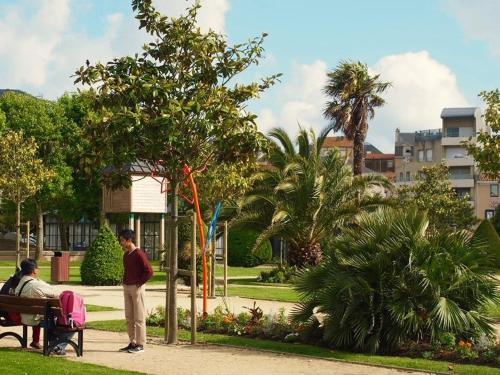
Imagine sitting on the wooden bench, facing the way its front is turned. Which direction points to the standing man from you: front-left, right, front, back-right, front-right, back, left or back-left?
front-right

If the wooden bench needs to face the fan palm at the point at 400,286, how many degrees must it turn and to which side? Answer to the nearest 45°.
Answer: approximately 45° to its right

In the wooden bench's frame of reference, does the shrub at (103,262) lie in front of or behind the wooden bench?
in front

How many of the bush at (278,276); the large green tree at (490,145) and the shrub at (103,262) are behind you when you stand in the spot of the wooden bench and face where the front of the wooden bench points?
0

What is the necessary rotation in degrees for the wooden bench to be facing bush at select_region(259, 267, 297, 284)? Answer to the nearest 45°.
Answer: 0° — it already faces it

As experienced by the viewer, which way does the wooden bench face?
facing away from the viewer and to the right of the viewer

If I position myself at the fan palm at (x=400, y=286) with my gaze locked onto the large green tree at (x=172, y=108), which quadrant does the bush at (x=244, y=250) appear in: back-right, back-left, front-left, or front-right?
front-right

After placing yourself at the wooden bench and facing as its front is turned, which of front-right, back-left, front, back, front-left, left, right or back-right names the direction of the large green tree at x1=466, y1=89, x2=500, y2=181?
front

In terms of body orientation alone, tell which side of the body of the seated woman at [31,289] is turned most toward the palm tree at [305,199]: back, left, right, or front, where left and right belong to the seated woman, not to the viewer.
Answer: front

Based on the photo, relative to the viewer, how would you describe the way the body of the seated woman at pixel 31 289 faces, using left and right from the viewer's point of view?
facing away from the viewer and to the right of the viewer

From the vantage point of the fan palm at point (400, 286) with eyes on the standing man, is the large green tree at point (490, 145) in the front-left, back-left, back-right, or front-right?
back-right

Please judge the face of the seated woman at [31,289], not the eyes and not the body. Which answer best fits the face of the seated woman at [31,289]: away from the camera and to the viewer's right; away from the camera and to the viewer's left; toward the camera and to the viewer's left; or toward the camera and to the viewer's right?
away from the camera and to the viewer's right

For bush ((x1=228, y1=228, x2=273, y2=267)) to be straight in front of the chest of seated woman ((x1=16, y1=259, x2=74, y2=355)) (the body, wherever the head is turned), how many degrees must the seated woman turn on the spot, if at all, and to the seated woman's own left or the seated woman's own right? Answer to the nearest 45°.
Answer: approximately 45° to the seated woman's own left
